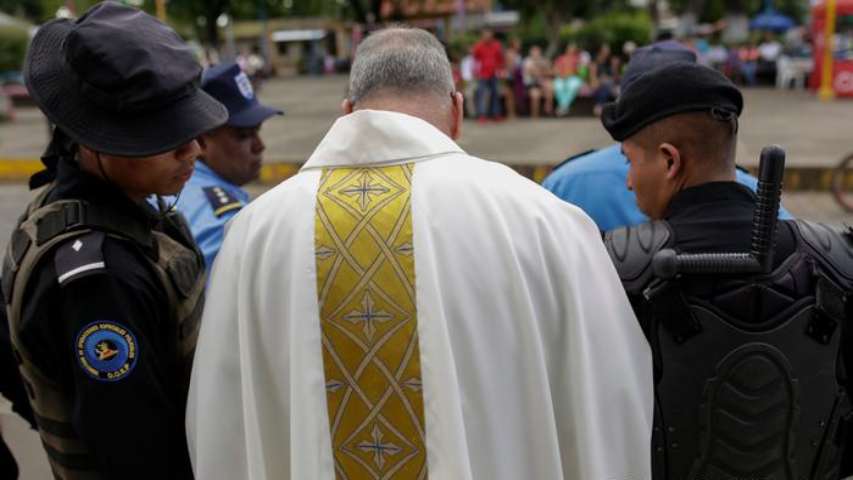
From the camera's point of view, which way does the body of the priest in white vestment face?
away from the camera

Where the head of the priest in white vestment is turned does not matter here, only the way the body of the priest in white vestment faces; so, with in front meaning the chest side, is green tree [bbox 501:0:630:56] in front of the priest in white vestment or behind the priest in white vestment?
in front

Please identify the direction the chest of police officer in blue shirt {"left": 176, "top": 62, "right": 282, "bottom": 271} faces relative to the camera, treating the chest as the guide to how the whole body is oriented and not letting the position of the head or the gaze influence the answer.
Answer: to the viewer's right

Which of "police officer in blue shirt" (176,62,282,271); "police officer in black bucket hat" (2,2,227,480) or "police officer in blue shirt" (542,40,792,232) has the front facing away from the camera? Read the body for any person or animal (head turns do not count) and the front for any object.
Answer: "police officer in blue shirt" (542,40,792,232)

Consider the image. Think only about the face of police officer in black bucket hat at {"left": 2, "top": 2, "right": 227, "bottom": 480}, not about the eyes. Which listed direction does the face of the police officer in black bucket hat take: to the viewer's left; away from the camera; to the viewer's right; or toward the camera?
to the viewer's right

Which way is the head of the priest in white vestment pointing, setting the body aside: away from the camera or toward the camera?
away from the camera

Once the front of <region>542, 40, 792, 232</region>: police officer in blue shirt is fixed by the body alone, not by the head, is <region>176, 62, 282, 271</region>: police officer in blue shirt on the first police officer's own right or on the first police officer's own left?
on the first police officer's own left

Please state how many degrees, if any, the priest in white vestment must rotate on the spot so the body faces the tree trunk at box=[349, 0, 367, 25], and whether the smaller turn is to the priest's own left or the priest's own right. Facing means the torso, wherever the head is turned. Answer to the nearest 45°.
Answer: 0° — they already face it

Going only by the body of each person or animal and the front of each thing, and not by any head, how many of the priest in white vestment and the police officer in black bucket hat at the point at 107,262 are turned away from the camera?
1

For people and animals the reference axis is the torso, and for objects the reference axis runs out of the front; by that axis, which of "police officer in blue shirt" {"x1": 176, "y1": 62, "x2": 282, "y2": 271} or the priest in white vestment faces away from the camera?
the priest in white vestment

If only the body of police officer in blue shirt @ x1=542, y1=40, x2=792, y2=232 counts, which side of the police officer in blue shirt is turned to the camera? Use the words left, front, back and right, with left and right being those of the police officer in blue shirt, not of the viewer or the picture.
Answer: back

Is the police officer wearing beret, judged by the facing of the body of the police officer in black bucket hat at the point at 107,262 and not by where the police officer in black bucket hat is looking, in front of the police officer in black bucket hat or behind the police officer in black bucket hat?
in front

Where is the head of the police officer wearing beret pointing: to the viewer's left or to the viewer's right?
to the viewer's left
